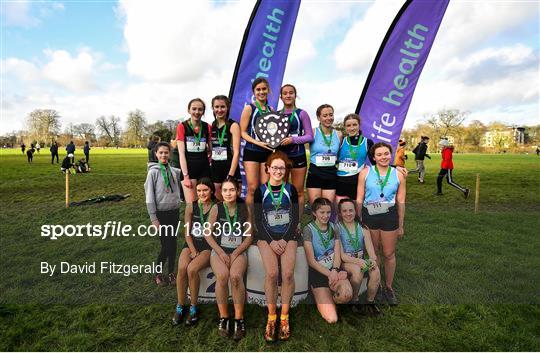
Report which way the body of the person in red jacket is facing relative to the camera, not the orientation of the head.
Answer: to the viewer's left

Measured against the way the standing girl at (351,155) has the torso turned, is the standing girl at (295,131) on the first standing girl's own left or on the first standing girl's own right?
on the first standing girl's own right

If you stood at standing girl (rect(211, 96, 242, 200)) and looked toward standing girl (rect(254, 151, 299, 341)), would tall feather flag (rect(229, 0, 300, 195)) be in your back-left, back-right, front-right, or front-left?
back-left

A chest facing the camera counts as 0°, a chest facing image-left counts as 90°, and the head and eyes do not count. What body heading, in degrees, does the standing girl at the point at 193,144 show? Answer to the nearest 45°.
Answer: approximately 0°
